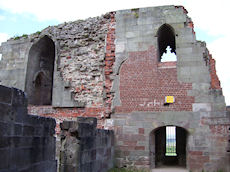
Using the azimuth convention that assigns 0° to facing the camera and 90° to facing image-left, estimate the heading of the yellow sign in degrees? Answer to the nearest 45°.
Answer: approximately 0°
